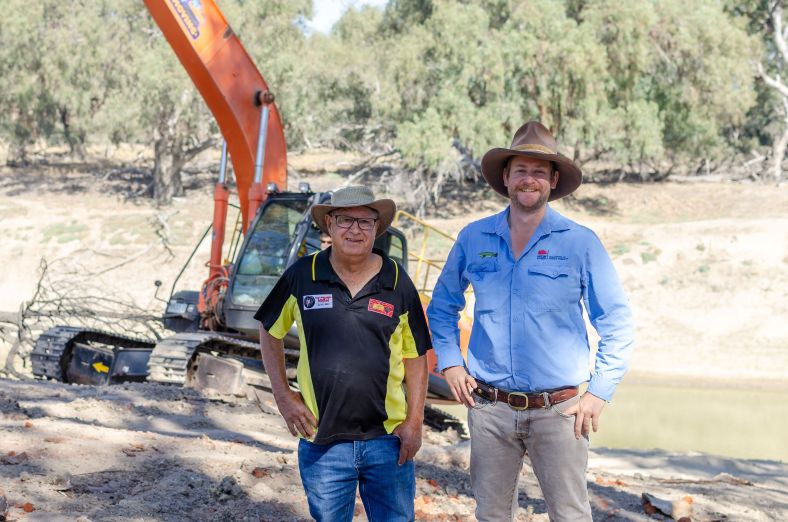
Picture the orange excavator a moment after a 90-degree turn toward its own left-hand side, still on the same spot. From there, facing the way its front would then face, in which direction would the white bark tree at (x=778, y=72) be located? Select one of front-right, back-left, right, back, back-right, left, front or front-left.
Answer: left

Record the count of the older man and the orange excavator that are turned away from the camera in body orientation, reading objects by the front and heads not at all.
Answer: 0

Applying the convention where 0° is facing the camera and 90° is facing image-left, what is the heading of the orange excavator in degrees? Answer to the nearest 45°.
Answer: approximately 45°

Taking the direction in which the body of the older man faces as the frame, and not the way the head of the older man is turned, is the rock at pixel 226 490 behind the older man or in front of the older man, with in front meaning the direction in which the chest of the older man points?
behind

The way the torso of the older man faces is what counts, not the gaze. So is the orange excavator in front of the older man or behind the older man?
behind

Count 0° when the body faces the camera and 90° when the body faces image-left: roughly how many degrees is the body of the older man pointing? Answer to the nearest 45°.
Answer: approximately 0°
